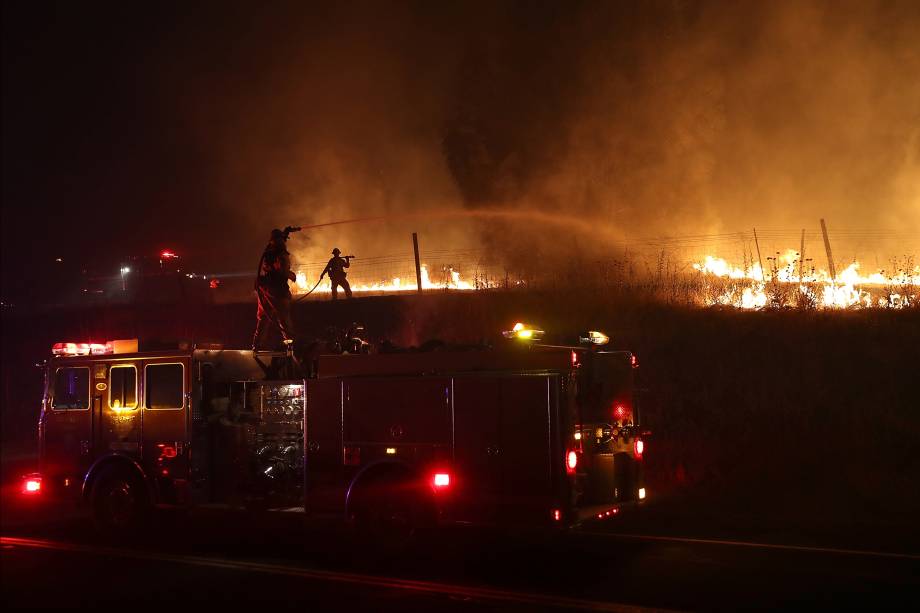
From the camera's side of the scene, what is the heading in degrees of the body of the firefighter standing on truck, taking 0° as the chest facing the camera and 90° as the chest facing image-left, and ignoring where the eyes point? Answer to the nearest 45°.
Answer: approximately 225°

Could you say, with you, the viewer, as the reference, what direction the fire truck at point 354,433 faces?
facing away from the viewer and to the left of the viewer
